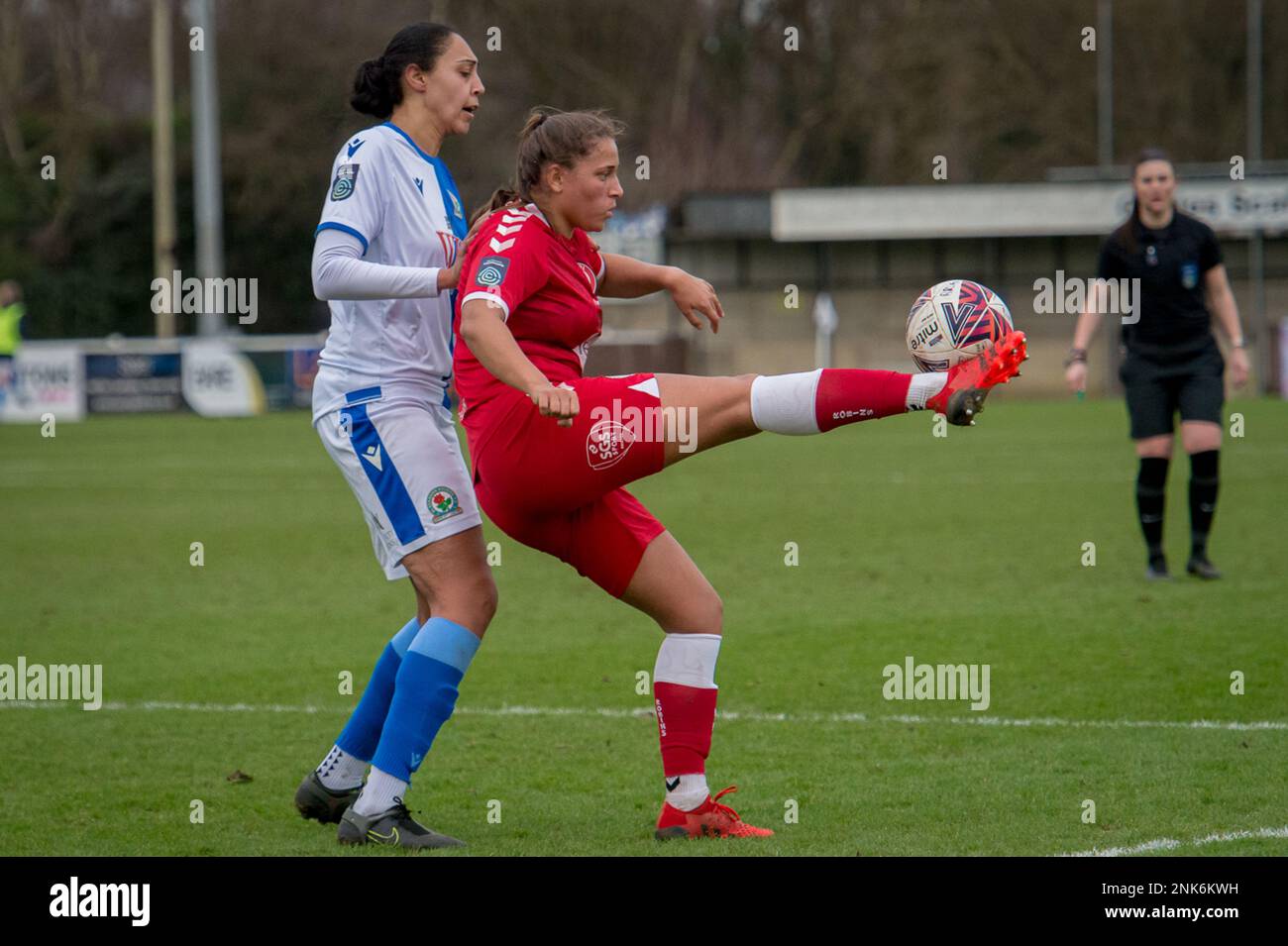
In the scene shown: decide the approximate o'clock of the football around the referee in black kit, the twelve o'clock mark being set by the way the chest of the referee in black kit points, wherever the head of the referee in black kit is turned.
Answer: The football is roughly at 12 o'clock from the referee in black kit.

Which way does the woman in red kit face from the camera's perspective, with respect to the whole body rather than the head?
to the viewer's right

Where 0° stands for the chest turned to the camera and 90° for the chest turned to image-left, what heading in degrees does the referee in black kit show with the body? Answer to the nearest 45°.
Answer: approximately 0°

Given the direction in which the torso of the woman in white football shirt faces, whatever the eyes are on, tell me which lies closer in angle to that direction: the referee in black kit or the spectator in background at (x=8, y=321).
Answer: the referee in black kit

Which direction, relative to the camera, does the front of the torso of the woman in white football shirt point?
to the viewer's right

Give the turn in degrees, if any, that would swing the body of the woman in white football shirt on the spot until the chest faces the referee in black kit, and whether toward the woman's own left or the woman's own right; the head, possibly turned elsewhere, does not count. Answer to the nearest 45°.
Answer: approximately 45° to the woman's own left

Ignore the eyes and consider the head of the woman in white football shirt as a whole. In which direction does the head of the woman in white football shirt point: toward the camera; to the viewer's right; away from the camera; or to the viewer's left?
to the viewer's right

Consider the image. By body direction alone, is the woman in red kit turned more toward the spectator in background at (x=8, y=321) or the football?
the football
